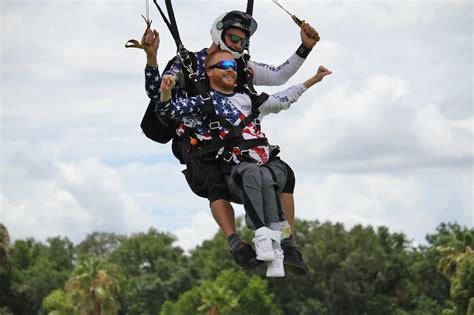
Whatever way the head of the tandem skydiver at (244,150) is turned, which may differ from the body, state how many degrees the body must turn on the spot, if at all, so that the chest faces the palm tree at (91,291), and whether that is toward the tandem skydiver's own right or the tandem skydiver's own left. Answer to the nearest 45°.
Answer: approximately 135° to the tandem skydiver's own left

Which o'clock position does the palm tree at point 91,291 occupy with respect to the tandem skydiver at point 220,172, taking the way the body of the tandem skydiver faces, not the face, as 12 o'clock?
The palm tree is roughly at 7 o'clock from the tandem skydiver.

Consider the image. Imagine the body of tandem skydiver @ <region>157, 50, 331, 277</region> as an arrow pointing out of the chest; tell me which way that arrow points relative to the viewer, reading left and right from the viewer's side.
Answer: facing the viewer and to the right of the viewer
